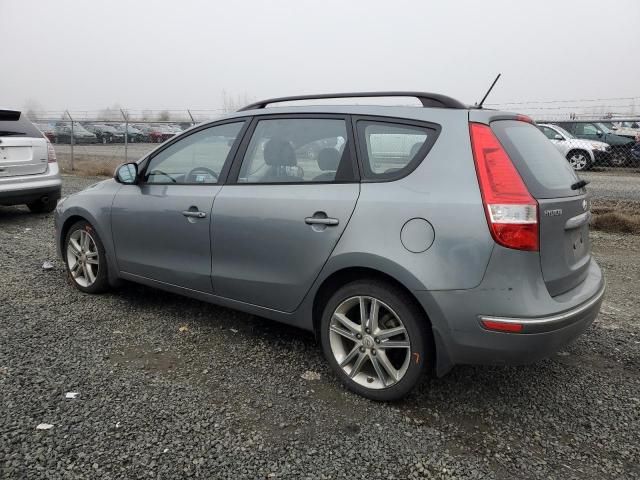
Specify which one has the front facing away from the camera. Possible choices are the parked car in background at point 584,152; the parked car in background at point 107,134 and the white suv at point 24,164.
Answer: the white suv

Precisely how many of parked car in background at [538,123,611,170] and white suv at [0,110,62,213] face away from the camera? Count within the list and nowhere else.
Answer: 1

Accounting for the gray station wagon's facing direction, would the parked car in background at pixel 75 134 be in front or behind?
in front

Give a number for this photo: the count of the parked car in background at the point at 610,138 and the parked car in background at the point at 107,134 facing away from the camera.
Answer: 0

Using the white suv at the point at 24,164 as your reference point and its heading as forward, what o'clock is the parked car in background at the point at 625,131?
The parked car in background is roughly at 3 o'clock from the white suv.

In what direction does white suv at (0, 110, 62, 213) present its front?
away from the camera

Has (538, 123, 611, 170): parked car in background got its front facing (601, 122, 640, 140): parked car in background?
no

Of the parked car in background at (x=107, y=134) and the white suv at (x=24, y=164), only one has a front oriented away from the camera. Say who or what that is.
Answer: the white suv

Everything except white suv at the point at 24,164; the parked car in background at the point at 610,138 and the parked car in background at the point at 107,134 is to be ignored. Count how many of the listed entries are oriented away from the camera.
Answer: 1

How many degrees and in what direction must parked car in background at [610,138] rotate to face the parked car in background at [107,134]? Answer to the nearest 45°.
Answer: approximately 135° to its right

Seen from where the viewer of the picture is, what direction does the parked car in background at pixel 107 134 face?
facing the viewer and to the right of the viewer

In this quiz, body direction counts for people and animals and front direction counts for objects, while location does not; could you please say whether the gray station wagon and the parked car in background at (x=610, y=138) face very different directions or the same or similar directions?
very different directions

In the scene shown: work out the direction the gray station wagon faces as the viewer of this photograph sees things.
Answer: facing away from the viewer and to the left of the viewer

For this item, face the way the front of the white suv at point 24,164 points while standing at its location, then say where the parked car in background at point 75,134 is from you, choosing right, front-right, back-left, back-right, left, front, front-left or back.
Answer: front
